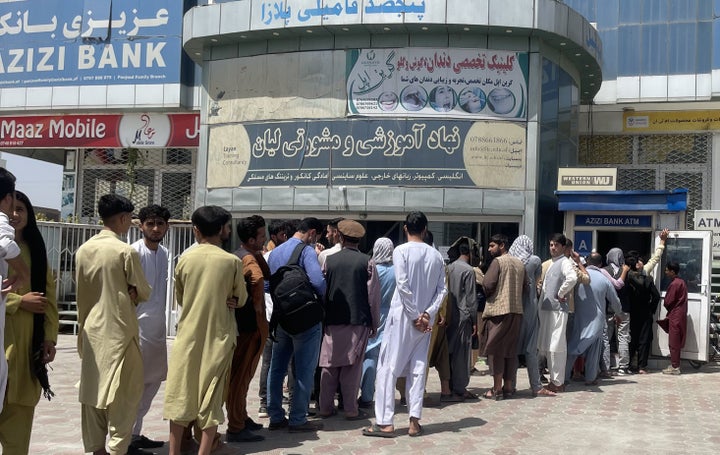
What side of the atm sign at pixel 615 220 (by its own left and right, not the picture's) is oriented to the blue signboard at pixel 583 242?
right

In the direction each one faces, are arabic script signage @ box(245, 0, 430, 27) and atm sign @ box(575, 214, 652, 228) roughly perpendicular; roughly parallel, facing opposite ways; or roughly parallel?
roughly parallel

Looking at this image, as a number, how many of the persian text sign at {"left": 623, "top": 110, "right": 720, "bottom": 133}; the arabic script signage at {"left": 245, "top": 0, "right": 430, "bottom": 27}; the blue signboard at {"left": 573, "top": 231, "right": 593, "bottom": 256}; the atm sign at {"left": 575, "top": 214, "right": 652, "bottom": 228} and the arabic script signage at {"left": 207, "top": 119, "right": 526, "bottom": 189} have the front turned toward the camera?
5

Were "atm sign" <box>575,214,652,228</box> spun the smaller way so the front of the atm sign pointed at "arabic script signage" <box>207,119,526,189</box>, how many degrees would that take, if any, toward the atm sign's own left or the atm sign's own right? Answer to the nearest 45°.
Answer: approximately 90° to the atm sign's own right

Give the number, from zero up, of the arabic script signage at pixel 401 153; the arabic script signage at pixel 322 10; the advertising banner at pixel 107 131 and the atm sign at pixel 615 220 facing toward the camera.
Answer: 4

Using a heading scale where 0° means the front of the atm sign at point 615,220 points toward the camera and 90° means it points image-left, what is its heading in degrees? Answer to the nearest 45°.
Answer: approximately 0°

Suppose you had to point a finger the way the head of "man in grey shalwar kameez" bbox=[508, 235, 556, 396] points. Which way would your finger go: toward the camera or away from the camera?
away from the camera

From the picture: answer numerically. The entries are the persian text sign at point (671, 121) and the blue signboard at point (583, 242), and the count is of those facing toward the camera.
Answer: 2

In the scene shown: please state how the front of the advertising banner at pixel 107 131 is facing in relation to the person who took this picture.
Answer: facing the viewer

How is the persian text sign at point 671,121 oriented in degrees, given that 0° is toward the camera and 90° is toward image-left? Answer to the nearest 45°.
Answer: approximately 0°

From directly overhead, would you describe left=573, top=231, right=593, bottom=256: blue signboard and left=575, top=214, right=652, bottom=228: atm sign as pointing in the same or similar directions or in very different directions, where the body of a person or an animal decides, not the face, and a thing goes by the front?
same or similar directions

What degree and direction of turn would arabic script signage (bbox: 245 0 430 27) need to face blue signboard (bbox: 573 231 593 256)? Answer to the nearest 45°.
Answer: approximately 90° to its left

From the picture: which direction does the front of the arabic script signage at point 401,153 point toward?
toward the camera

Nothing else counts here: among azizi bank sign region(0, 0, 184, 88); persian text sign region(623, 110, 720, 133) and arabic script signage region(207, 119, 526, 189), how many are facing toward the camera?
3
